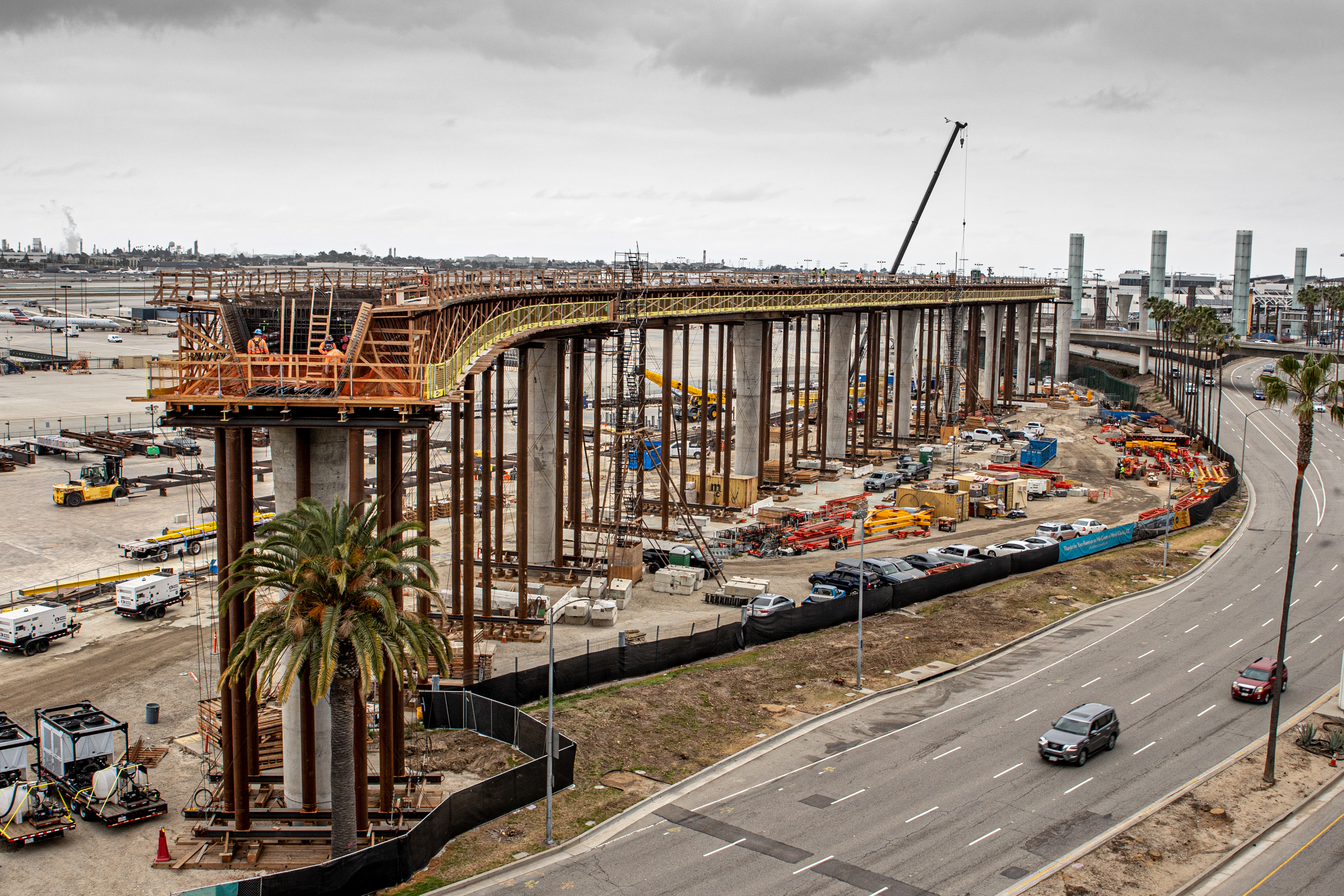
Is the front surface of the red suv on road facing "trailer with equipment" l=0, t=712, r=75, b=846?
yes

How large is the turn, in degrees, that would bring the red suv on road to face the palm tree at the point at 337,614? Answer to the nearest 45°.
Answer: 0° — it already faces it

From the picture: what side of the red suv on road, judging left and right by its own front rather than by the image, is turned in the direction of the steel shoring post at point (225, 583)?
front

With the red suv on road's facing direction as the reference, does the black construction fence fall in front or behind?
in front

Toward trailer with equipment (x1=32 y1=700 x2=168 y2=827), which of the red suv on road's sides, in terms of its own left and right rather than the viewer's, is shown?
front

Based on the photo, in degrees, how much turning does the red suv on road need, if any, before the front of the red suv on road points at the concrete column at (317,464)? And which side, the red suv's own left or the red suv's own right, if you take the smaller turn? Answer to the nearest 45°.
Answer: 0° — it already faces it

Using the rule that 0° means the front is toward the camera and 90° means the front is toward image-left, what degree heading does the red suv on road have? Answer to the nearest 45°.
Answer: approximately 45°
